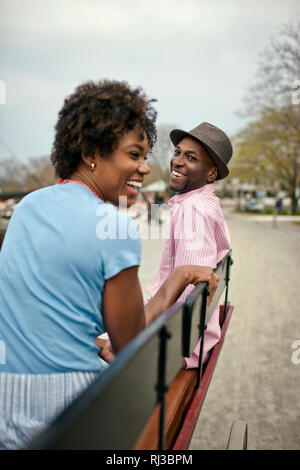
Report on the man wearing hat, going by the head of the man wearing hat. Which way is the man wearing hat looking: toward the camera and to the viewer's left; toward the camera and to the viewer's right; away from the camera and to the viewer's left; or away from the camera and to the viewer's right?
toward the camera and to the viewer's left

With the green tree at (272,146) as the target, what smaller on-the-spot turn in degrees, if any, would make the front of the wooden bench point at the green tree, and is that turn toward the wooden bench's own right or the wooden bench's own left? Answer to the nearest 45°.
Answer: approximately 90° to the wooden bench's own right

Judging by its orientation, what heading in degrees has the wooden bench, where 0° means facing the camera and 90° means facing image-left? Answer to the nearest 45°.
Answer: approximately 90°
